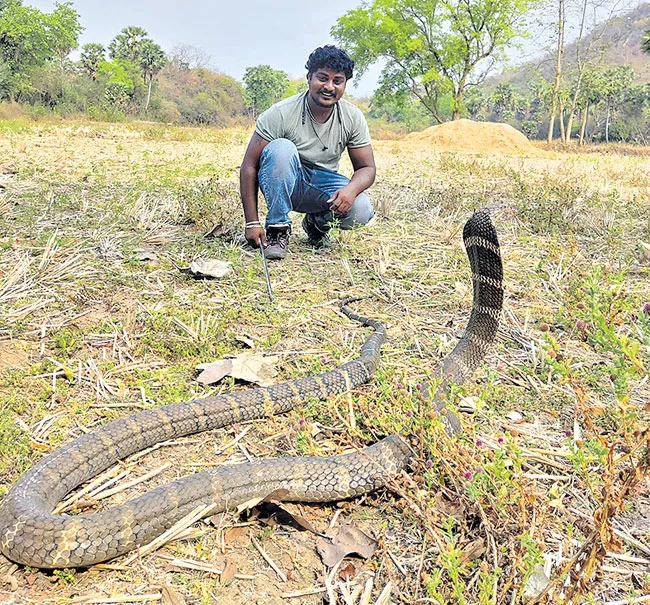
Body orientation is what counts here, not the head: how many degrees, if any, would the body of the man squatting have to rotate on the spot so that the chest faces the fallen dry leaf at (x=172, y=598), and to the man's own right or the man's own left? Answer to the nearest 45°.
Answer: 0° — they already face it

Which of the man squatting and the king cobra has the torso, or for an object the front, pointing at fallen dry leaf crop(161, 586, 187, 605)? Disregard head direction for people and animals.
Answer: the man squatting

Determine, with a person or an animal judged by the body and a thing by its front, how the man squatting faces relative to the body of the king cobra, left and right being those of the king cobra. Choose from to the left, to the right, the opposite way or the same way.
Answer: the opposite way

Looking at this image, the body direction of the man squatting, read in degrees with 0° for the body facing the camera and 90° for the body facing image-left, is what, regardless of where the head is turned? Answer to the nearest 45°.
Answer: approximately 0°

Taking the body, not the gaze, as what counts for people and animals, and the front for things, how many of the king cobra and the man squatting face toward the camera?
1

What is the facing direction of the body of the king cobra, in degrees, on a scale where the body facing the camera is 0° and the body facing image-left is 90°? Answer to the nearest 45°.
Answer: approximately 180°

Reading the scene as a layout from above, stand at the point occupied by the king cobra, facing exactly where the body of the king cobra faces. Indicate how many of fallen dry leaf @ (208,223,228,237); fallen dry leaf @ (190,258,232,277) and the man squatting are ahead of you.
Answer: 3
